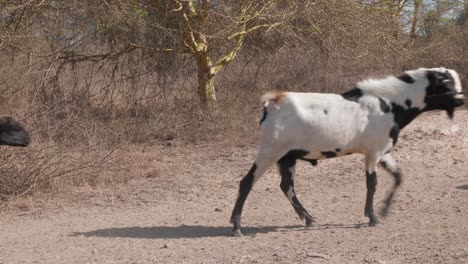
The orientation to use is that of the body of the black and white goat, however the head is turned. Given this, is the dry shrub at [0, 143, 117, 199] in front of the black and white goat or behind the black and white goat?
behind

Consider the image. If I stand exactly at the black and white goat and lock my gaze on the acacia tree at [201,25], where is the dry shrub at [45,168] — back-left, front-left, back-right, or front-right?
front-left

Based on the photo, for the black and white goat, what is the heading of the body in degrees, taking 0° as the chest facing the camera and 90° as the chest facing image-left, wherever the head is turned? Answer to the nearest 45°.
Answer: approximately 270°

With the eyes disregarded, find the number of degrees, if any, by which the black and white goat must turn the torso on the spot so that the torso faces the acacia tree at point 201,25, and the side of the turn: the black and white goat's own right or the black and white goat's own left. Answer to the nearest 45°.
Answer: approximately 135° to the black and white goat's own left

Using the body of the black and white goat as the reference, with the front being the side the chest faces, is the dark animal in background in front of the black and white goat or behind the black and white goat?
behind
